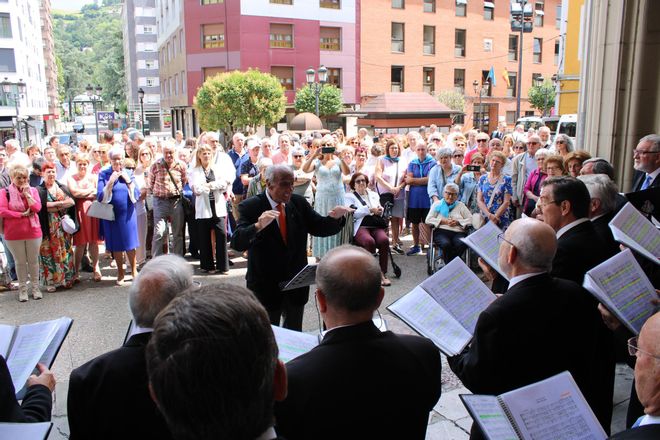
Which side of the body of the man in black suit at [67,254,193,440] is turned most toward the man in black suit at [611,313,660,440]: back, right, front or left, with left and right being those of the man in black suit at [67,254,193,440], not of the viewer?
right

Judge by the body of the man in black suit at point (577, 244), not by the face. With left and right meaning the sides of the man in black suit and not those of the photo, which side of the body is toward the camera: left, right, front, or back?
left

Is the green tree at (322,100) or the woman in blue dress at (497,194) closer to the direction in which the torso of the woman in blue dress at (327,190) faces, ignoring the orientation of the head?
the woman in blue dress

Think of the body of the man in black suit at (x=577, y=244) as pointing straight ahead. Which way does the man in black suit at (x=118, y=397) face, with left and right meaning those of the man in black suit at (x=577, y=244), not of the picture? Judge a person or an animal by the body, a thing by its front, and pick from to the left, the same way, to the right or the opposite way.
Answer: to the right

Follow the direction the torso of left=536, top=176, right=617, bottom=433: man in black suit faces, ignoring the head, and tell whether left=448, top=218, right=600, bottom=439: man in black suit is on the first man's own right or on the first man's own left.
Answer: on the first man's own left

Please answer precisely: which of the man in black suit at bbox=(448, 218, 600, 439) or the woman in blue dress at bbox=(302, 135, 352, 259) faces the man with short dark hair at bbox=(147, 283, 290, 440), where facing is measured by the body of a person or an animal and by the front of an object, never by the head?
the woman in blue dress

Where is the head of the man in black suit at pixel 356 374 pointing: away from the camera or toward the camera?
away from the camera

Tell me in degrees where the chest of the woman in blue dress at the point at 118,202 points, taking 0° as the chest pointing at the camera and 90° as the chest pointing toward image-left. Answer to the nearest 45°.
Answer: approximately 0°

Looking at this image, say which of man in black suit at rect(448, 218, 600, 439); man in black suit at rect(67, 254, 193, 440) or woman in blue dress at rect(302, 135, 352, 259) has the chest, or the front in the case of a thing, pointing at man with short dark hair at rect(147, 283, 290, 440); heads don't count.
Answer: the woman in blue dress

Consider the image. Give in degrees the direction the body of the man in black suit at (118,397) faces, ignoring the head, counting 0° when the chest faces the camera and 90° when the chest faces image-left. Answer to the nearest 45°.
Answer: approximately 225°

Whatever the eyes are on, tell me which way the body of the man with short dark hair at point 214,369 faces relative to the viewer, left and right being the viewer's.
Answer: facing away from the viewer

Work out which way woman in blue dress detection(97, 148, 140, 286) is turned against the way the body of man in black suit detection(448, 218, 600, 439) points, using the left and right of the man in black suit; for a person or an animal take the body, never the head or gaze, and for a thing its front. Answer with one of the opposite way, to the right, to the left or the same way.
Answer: the opposite way

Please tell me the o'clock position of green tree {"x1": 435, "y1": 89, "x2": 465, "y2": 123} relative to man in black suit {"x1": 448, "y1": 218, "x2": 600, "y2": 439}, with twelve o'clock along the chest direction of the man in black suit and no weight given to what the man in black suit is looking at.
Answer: The green tree is roughly at 1 o'clock from the man in black suit.

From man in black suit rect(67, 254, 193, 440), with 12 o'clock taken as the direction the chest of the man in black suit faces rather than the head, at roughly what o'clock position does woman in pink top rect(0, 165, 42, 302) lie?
The woman in pink top is roughly at 10 o'clock from the man in black suit.

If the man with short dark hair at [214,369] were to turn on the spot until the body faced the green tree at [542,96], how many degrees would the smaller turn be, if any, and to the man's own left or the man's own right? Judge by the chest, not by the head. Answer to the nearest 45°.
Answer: approximately 45° to the man's own right
